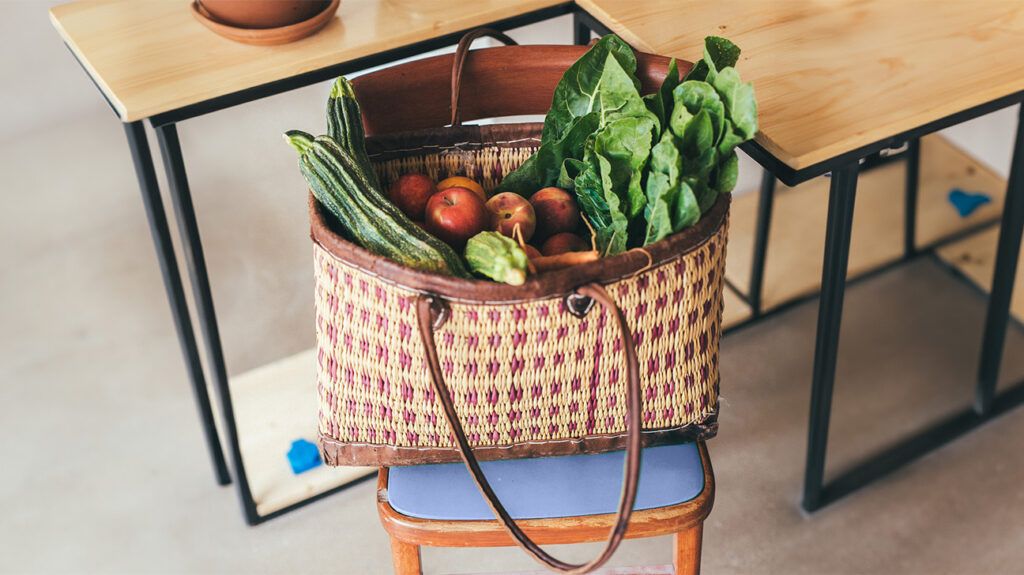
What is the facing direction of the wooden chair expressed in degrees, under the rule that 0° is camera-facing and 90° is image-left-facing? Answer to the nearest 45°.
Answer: approximately 0°

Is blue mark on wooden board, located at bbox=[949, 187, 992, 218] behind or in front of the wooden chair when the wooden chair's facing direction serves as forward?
behind
